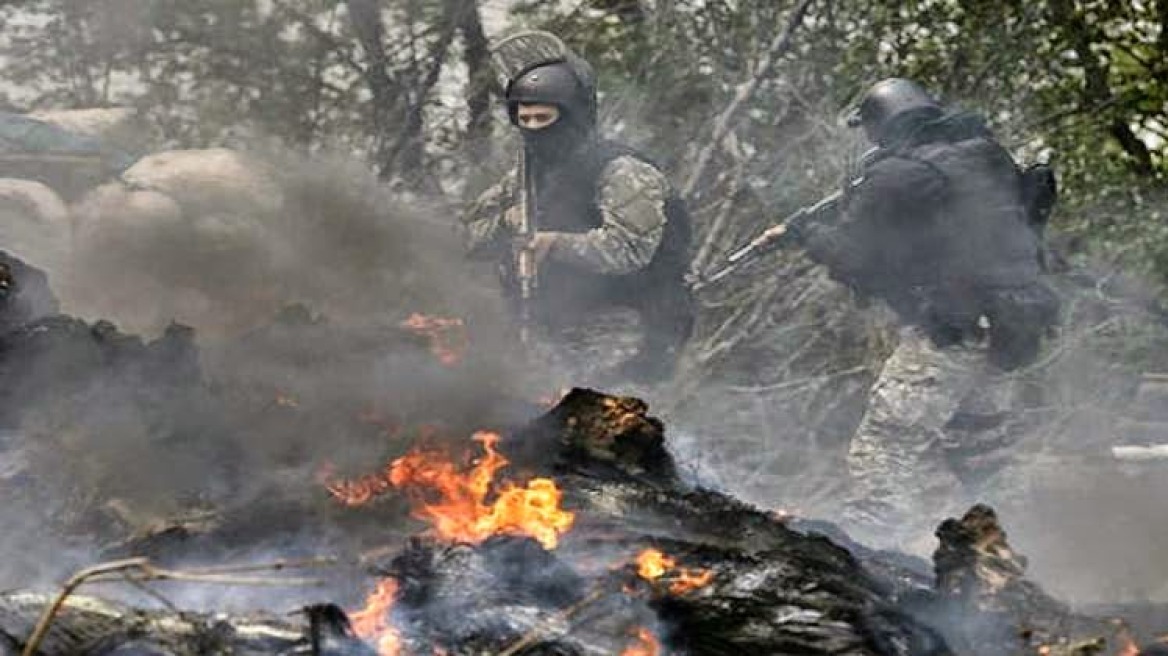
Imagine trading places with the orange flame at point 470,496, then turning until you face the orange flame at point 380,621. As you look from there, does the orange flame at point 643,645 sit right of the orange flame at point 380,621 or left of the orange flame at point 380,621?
left

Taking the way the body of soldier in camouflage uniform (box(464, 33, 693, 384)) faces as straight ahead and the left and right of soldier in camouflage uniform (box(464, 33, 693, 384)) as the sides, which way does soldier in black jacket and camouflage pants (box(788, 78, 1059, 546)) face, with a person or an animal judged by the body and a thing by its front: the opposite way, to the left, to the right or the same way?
to the right

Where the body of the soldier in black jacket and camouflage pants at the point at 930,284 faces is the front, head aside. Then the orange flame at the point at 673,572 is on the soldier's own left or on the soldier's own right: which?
on the soldier's own left

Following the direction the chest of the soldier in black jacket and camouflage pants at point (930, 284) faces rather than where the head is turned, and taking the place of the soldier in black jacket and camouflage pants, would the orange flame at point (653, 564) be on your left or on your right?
on your left

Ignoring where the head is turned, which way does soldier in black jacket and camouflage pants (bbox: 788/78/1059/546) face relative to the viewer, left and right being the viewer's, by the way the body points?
facing away from the viewer and to the left of the viewer

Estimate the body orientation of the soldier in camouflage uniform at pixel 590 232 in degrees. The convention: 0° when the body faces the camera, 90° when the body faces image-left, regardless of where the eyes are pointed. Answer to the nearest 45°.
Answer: approximately 45°

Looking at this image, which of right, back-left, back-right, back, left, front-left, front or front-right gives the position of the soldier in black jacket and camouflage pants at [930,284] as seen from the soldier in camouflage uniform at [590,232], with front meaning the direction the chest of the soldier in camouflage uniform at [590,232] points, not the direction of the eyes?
back-left

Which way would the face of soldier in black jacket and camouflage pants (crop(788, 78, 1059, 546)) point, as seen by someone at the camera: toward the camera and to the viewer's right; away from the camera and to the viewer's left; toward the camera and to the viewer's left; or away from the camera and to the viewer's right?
away from the camera and to the viewer's left
